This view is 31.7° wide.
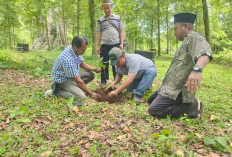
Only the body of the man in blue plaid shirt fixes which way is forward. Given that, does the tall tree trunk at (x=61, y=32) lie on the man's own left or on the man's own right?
on the man's own left

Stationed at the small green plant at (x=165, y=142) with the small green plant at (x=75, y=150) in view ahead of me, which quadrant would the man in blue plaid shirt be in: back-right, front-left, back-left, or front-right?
front-right

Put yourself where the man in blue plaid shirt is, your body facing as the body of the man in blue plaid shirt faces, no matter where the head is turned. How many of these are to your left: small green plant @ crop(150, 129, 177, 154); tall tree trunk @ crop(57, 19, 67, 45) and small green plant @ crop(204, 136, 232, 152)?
1

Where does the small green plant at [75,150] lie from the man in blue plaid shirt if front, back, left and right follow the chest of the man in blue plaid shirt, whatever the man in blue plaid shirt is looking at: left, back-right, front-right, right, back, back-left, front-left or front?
right

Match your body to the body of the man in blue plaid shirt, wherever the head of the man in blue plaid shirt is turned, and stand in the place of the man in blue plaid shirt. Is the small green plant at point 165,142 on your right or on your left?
on your right

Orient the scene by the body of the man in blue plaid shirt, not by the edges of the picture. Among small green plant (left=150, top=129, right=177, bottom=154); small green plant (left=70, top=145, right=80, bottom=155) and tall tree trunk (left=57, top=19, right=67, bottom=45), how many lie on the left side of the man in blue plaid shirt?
1

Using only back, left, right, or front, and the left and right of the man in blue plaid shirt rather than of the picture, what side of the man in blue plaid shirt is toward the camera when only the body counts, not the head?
right

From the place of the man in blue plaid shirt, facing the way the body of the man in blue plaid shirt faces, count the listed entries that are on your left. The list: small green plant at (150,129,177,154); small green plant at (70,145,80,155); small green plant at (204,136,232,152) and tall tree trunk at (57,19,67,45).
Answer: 1
